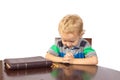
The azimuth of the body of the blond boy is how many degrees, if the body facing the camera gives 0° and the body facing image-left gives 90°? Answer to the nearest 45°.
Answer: approximately 0°
